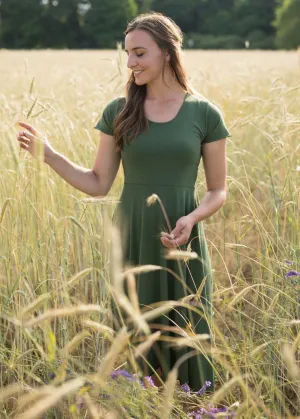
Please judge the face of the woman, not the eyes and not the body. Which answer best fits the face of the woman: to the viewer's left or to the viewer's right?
to the viewer's left

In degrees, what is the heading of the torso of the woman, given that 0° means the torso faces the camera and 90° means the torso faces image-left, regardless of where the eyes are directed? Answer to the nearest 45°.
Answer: approximately 0°
